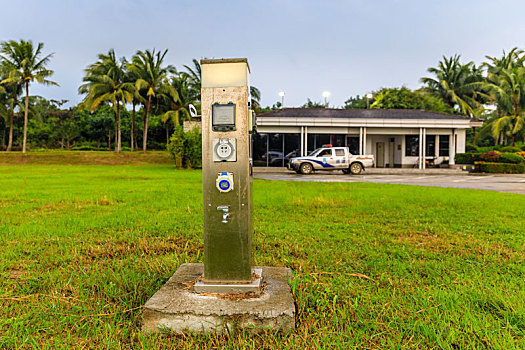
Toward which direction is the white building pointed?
toward the camera

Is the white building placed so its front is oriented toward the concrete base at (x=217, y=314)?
yes

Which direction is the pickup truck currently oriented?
to the viewer's left

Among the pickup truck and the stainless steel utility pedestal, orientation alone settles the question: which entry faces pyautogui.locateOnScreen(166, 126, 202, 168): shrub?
the pickup truck

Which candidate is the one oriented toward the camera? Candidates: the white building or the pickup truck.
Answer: the white building

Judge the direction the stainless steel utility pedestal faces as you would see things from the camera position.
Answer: facing the viewer

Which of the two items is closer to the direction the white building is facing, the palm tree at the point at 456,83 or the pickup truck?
the pickup truck

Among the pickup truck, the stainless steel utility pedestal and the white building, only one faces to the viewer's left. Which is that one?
the pickup truck

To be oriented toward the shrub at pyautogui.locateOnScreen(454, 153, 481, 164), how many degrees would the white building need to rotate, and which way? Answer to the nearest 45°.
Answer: approximately 90° to its left

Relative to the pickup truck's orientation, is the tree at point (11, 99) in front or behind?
in front

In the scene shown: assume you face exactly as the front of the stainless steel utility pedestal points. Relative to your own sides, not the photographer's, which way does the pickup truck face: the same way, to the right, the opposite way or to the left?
to the right

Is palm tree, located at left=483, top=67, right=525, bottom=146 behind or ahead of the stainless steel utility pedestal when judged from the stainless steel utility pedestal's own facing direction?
behind

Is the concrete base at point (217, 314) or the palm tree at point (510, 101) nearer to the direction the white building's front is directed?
the concrete base

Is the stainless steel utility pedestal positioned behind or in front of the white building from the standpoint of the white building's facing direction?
in front

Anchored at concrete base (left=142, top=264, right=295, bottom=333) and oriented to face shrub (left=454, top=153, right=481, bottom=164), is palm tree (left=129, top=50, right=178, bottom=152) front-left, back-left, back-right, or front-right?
front-left

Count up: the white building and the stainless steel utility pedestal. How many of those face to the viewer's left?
0

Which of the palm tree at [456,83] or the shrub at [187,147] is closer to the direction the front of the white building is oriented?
the shrub

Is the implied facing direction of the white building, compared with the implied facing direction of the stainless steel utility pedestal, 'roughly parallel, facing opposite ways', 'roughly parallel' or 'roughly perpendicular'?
roughly parallel
